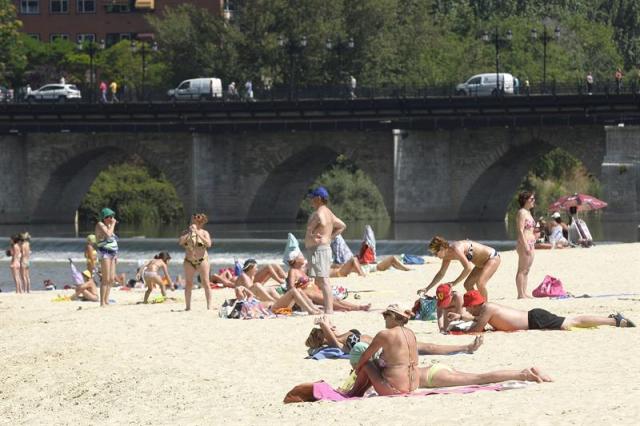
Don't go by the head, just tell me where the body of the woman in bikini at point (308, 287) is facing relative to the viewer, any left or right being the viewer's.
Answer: facing to the right of the viewer

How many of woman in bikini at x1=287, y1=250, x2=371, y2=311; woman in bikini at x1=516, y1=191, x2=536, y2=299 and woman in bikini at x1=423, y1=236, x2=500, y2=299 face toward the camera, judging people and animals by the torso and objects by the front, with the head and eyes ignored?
0

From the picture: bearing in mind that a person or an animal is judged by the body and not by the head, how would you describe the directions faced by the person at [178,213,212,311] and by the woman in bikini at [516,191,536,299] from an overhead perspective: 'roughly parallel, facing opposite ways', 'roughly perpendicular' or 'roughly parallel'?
roughly perpendicular

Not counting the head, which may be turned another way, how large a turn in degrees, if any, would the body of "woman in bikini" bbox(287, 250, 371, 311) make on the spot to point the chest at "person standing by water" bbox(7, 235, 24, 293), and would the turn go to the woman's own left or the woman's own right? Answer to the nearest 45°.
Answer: approximately 135° to the woman's own left

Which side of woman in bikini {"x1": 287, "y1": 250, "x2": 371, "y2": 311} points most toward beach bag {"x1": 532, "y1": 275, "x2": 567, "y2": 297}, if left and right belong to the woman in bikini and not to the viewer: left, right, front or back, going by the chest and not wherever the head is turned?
front

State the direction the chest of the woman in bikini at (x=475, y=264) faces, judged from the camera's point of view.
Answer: to the viewer's left

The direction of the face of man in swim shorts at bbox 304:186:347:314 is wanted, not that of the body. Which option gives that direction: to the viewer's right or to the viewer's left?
to the viewer's left

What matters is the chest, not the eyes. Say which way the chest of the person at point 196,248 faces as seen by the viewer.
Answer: toward the camera
